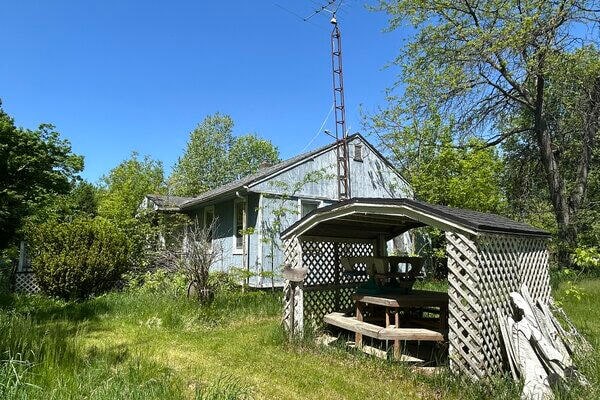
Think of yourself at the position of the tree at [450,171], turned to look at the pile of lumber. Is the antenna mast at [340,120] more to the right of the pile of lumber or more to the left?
right

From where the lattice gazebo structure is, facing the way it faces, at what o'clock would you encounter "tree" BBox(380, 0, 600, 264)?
The tree is roughly at 5 o'clock from the lattice gazebo structure.

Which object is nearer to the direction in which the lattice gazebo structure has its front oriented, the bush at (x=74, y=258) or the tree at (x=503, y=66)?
the bush

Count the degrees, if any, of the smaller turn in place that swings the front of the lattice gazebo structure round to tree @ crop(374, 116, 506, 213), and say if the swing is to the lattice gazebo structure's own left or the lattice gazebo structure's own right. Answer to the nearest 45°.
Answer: approximately 135° to the lattice gazebo structure's own right

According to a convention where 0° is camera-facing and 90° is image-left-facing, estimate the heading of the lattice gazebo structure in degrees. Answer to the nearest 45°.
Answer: approximately 45°

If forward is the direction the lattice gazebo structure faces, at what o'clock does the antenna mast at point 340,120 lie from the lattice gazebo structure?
The antenna mast is roughly at 4 o'clock from the lattice gazebo structure.

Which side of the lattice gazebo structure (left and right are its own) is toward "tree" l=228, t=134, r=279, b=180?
right

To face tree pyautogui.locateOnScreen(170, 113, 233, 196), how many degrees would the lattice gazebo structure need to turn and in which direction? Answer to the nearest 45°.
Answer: approximately 90° to its right
